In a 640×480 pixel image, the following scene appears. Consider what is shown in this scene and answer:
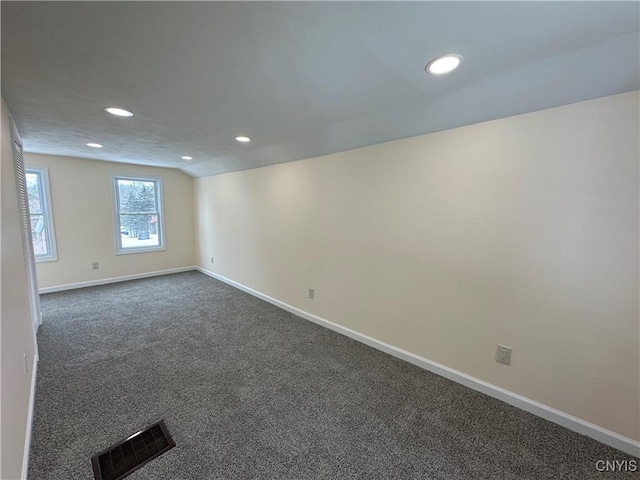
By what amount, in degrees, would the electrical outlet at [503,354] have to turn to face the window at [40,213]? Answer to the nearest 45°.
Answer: approximately 90° to its right

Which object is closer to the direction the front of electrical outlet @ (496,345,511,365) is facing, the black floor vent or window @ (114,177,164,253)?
the black floor vent

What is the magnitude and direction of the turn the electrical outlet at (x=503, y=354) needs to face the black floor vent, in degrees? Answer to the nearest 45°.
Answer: approximately 45° to its right

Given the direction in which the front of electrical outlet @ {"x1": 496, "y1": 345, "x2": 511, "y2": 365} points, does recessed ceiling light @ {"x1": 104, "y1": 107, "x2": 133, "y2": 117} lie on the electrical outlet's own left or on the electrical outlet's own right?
on the electrical outlet's own right

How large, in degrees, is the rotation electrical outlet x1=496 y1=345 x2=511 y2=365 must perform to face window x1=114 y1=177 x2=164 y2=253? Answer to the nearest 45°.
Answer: approximately 90° to its right

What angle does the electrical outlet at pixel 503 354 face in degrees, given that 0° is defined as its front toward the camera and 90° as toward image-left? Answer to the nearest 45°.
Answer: approximately 0°
